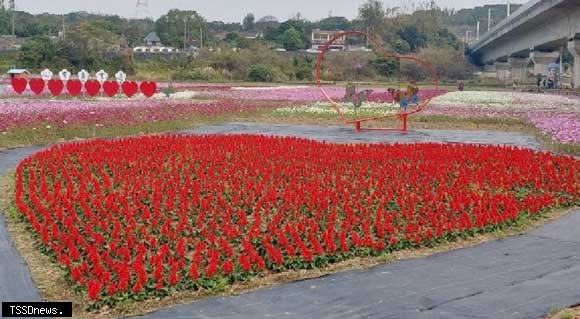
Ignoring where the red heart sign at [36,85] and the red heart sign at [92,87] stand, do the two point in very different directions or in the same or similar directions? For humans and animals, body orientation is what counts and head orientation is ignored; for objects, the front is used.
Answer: same or similar directions

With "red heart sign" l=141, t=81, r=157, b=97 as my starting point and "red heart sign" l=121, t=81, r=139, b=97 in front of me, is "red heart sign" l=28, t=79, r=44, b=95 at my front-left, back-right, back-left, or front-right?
front-right

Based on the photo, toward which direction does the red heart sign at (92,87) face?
toward the camera

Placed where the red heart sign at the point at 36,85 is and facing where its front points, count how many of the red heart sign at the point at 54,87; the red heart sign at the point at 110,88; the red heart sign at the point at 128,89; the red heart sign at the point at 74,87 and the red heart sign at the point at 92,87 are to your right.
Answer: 0

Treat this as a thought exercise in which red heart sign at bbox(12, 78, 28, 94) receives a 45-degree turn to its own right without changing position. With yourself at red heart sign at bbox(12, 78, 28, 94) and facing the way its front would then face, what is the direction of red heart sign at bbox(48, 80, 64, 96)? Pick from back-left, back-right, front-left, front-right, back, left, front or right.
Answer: left

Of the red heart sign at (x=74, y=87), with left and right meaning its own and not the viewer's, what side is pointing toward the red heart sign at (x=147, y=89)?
left

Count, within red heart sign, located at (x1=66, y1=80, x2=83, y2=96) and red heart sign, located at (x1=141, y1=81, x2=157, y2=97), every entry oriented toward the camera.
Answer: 2

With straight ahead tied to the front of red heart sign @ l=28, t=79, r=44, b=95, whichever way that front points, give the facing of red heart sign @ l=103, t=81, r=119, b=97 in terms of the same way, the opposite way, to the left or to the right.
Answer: the same way

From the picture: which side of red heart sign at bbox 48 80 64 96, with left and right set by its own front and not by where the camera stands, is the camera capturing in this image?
front

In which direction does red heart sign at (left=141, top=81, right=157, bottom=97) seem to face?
toward the camera

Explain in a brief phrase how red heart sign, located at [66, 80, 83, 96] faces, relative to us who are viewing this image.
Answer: facing the viewer

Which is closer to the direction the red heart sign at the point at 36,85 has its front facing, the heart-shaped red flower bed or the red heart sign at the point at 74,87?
the heart-shaped red flower bed

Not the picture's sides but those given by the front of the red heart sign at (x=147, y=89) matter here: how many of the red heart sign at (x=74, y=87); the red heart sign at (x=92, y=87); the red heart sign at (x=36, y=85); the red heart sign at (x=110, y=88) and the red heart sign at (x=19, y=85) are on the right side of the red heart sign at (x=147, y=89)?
5

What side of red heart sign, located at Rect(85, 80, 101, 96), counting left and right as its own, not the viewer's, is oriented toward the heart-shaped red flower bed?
front

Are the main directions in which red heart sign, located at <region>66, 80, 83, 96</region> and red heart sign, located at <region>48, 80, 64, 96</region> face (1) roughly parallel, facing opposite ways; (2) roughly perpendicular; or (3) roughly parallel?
roughly parallel

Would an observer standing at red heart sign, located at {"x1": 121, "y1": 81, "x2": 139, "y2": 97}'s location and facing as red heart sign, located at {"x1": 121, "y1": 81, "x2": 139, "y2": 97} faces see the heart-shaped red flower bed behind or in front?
in front

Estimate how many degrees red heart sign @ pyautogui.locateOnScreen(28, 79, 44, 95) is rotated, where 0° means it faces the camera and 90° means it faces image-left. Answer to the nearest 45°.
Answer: approximately 0°

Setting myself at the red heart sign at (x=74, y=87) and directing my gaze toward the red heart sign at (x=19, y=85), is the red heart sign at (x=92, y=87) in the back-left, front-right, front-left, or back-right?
back-left

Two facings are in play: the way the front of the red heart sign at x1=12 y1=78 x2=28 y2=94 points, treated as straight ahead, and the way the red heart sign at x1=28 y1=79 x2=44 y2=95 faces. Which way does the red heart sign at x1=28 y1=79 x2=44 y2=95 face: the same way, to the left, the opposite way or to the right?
the same way

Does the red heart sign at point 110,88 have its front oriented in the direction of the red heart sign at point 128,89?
no

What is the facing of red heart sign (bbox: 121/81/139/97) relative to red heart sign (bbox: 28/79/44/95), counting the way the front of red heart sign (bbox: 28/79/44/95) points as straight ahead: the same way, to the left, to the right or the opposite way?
the same way

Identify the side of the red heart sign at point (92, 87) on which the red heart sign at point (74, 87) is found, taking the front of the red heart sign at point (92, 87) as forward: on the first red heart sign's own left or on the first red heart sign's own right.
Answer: on the first red heart sign's own right
